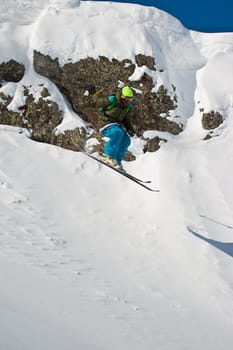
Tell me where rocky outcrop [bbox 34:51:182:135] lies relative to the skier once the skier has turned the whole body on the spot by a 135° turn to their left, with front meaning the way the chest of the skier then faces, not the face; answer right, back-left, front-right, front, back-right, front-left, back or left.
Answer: front

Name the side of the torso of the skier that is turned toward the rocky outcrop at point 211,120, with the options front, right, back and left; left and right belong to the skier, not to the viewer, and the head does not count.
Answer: left

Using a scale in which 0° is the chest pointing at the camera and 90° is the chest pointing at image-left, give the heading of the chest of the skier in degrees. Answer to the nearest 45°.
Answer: approximately 315°

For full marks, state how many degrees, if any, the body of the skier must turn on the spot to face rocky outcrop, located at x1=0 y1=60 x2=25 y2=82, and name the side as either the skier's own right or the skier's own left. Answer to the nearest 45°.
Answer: approximately 180°
